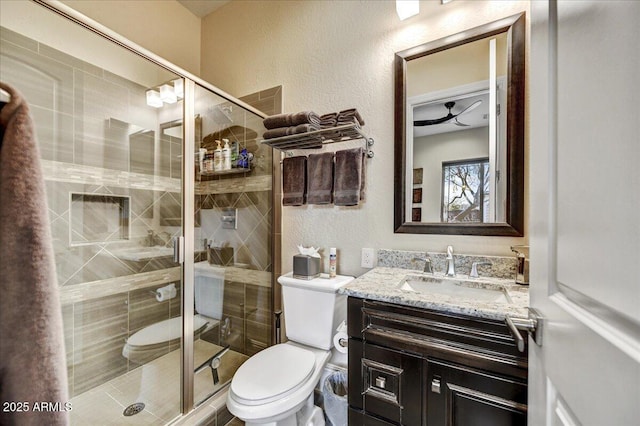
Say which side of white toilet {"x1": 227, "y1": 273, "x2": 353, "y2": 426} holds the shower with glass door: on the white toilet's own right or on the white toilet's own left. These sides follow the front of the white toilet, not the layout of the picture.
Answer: on the white toilet's own right

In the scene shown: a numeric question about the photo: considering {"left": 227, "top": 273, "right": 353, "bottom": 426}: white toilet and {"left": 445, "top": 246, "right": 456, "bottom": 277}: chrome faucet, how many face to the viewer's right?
0

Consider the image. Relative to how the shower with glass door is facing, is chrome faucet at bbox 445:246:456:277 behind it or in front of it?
in front

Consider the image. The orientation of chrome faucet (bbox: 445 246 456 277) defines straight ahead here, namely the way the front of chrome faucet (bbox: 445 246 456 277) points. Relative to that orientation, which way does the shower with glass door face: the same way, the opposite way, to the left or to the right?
to the left

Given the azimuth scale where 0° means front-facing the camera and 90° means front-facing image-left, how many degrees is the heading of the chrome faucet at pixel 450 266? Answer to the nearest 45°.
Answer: approximately 0°

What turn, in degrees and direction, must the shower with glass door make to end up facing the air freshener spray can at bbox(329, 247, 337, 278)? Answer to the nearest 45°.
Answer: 0° — it already faces it

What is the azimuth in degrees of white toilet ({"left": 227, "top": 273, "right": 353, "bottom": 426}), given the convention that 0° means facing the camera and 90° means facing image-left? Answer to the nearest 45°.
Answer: approximately 45°
